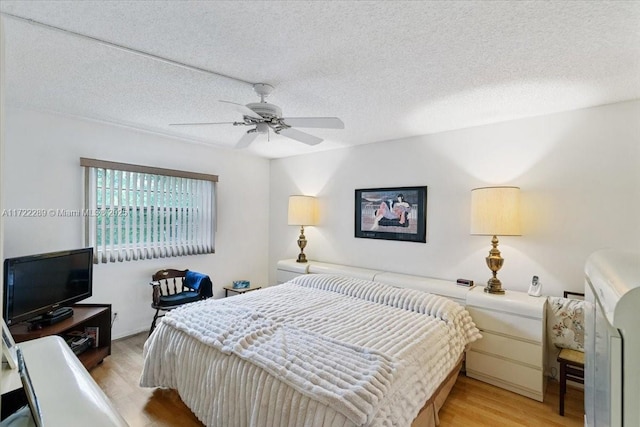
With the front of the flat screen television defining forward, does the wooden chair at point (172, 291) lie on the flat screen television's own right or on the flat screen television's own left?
on the flat screen television's own left

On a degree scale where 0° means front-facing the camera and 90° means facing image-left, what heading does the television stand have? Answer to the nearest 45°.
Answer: approximately 315°

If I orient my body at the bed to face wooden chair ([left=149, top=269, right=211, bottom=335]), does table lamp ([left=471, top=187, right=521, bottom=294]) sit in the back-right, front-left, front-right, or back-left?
back-right

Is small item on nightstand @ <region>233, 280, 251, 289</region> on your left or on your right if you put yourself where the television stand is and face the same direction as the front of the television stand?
on your left

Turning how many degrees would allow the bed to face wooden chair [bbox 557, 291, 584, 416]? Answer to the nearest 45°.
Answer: approximately 135° to its left

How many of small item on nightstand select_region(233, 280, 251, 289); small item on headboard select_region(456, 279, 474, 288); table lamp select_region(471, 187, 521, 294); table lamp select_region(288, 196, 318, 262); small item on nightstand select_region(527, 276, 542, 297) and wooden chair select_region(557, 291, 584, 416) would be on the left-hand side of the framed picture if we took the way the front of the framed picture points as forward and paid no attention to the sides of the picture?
4

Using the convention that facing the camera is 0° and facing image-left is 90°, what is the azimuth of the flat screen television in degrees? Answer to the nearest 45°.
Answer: approximately 315°

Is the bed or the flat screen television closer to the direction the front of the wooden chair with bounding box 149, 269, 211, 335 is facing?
the bed

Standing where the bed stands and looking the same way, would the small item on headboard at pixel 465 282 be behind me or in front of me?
behind
